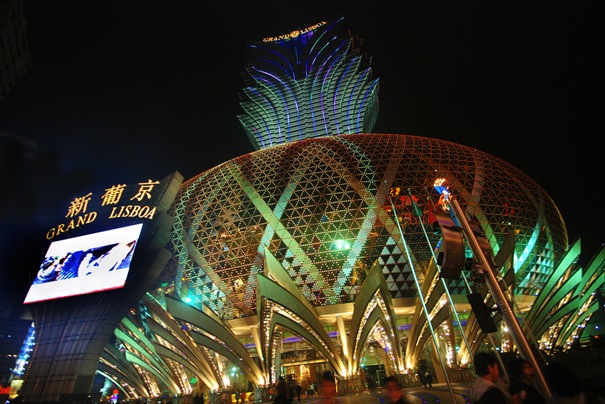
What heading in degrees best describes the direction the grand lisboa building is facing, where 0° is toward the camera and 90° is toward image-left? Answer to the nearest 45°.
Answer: approximately 0°

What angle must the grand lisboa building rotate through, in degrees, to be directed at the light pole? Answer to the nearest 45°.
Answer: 0° — it already faces it

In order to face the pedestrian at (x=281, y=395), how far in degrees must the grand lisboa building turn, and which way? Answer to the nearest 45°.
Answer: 0° — it already faces them

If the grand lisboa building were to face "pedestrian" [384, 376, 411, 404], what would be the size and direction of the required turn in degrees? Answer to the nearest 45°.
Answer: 0° — it already faces them

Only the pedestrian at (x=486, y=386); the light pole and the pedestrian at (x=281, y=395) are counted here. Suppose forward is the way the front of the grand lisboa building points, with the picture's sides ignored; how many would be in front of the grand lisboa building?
3

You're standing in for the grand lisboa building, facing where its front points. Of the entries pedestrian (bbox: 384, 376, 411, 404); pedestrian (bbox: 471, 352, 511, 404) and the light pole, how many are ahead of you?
3

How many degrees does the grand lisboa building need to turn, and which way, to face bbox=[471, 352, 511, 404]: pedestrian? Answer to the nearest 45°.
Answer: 0° — it already faces them
